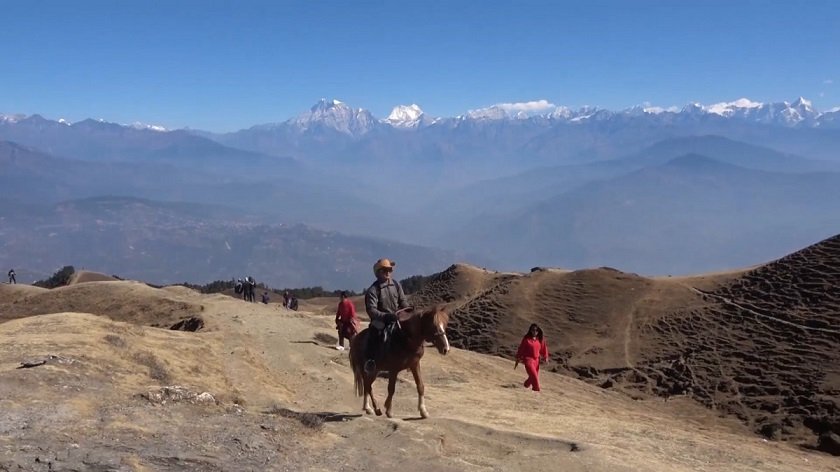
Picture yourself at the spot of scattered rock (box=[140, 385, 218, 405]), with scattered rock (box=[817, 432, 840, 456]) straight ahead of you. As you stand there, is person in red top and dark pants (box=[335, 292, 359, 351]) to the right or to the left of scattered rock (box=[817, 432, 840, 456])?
left

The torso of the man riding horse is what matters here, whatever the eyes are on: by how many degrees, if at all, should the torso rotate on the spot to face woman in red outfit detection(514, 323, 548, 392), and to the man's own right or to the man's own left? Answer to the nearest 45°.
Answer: approximately 90° to the man's own left

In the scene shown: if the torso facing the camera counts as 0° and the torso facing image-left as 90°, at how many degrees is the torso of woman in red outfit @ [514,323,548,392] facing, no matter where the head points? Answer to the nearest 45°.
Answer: approximately 0°

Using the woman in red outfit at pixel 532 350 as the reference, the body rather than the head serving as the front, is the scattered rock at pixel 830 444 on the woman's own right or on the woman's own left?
on the woman's own left

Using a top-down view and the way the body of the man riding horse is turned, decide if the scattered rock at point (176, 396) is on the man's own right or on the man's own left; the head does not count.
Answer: on the man's own right

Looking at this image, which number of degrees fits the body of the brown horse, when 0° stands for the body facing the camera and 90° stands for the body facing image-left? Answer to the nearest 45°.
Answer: approximately 315°

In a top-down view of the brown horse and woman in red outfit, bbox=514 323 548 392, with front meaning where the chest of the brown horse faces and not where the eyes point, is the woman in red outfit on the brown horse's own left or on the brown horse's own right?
on the brown horse's own left
